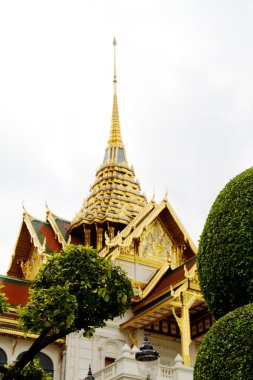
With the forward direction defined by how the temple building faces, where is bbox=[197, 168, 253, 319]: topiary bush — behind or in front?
in front

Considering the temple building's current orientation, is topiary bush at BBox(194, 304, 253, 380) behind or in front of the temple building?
in front

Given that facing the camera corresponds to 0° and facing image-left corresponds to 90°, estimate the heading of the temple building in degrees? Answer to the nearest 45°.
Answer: approximately 315°

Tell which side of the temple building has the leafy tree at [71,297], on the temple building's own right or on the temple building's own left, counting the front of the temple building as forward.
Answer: on the temple building's own right
